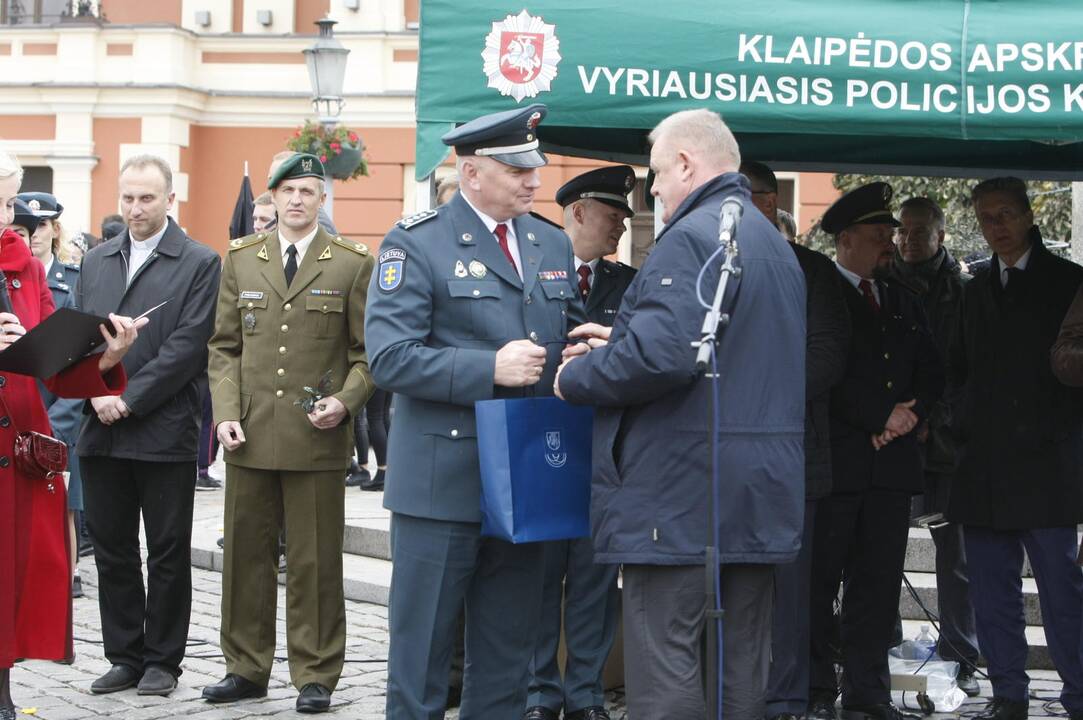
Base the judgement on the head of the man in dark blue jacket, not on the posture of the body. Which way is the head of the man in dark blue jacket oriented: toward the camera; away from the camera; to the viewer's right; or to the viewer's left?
to the viewer's left

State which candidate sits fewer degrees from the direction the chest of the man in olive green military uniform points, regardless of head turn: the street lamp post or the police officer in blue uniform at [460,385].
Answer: the police officer in blue uniform

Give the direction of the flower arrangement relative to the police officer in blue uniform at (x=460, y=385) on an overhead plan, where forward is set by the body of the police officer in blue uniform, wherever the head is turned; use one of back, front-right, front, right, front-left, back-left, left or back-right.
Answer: back-left

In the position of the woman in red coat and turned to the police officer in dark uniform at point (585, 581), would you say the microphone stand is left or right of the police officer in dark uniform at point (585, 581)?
right

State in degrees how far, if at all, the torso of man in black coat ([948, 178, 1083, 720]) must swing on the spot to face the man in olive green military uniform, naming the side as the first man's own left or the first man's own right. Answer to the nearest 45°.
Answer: approximately 90° to the first man's own right

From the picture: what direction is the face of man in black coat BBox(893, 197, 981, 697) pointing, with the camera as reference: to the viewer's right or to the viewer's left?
to the viewer's left

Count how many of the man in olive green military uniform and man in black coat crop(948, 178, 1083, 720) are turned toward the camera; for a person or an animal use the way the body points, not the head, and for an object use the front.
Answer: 2

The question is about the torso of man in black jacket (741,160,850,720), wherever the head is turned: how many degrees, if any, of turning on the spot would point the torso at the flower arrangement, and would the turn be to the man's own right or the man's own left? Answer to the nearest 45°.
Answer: approximately 90° to the man's own right
